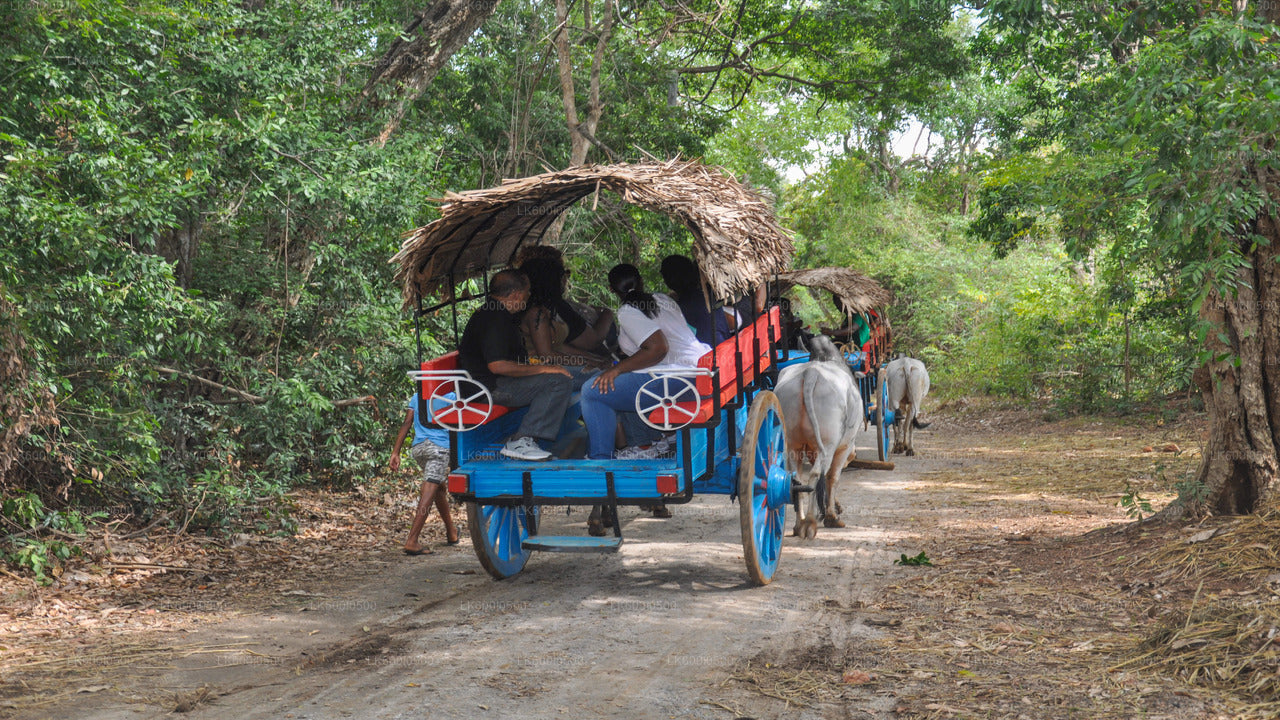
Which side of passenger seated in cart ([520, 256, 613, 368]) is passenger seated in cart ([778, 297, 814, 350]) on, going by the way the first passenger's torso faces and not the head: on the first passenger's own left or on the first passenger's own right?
on the first passenger's own left

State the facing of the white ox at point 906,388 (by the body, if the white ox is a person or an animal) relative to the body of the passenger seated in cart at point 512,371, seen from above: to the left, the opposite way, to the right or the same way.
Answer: to the left

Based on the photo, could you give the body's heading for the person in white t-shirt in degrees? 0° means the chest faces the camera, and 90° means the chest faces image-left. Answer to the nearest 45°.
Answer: approximately 90°

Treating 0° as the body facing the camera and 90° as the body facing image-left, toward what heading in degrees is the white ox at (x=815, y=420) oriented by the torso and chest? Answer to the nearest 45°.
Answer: approximately 180°

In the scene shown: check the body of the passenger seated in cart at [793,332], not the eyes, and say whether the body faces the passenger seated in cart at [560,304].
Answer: no

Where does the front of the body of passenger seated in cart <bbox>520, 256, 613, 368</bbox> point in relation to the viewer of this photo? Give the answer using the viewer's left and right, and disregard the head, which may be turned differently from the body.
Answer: facing to the right of the viewer

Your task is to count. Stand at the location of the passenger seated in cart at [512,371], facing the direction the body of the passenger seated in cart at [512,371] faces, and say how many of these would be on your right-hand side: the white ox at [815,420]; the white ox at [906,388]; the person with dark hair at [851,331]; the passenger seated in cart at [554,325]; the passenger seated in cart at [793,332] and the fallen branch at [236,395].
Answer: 0

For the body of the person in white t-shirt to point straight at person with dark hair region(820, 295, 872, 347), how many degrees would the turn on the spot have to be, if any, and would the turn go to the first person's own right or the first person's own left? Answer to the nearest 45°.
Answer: approximately 90° to the first person's own right

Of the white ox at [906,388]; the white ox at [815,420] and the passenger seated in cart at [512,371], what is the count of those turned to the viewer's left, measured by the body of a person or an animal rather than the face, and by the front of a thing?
0

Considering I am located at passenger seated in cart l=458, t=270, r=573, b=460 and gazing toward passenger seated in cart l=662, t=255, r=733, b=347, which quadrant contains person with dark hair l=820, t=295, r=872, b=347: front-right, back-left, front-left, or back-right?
front-left

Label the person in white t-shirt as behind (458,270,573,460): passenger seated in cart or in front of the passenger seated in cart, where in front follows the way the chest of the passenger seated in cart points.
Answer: in front

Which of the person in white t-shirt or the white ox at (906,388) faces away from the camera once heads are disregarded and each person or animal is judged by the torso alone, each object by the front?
the white ox

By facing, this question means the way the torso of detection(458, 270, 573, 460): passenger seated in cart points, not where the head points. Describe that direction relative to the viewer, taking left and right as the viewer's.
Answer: facing to the right of the viewer

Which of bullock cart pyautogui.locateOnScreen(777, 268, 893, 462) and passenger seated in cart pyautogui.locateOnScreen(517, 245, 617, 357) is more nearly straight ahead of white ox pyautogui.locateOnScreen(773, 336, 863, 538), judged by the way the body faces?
the bullock cart

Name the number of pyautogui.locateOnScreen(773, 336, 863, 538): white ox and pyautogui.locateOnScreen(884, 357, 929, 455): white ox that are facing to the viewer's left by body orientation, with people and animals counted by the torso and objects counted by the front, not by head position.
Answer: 0
